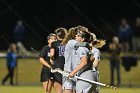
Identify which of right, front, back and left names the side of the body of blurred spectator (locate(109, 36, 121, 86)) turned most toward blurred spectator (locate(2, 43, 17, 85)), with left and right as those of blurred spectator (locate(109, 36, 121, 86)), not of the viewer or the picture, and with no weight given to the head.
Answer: right

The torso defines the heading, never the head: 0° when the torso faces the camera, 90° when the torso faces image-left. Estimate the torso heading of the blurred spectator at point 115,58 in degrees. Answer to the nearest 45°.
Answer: approximately 0°

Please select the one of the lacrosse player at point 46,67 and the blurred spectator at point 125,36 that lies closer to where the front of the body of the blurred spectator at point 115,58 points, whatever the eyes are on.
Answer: the lacrosse player
